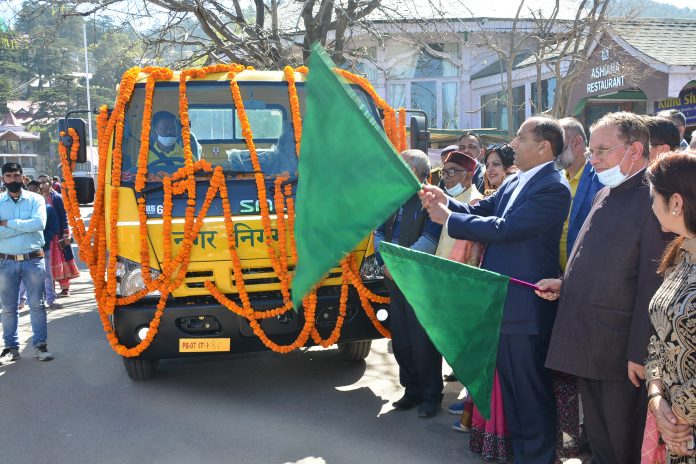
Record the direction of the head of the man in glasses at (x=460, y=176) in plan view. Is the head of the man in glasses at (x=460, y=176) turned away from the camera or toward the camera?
toward the camera

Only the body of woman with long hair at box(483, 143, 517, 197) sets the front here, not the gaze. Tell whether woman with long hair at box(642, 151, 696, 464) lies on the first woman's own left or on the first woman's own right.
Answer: on the first woman's own left

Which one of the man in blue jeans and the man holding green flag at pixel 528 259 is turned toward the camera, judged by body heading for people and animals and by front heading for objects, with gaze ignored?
the man in blue jeans

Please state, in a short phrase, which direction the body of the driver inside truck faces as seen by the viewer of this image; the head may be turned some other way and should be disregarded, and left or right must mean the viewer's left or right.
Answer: facing the viewer

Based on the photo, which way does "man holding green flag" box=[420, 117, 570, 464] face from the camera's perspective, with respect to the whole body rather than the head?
to the viewer's left

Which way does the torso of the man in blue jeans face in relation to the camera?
toward the camera

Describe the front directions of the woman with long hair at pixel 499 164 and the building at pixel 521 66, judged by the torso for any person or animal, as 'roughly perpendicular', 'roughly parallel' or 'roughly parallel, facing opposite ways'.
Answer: roughly parallel

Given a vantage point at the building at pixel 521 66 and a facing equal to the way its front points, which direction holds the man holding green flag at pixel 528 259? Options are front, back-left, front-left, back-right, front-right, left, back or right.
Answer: front-left

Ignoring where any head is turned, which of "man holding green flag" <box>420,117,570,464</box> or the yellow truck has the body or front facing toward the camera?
the yellow truck

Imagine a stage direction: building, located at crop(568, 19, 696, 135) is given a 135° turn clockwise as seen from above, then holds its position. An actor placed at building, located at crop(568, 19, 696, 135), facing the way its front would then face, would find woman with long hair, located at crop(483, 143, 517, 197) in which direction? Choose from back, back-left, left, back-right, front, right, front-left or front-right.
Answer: back

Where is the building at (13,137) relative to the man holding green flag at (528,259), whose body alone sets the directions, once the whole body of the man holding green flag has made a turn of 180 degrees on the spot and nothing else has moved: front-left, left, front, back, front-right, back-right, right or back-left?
back-left

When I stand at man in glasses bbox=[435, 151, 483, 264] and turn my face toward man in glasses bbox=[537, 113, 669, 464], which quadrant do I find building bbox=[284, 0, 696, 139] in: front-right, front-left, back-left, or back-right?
back-left

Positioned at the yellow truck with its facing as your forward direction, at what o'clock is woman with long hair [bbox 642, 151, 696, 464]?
The woman with long hair is roughly at 11 o'clock from the yellow truck.

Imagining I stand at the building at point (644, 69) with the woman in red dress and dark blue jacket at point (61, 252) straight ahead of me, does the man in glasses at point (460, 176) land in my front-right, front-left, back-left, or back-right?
front-left

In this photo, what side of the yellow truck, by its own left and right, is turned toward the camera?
front

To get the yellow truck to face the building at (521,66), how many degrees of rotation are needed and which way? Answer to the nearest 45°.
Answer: approximately 135° to its left

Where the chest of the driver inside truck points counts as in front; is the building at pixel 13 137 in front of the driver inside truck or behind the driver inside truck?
behind

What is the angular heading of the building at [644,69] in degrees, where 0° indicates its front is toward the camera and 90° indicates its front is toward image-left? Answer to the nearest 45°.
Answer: approximately 45°
